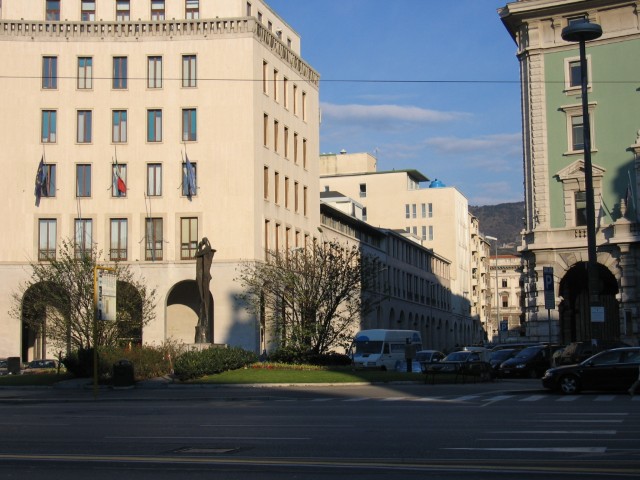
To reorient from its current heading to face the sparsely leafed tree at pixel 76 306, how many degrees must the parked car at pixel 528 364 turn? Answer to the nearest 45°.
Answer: approximately 45° to its right

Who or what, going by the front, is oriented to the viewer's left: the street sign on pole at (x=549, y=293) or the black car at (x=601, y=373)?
the black car

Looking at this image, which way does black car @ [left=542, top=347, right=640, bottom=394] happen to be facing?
to the viewer's left

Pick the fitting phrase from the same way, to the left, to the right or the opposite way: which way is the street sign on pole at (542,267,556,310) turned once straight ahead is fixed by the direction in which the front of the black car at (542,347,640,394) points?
to the left

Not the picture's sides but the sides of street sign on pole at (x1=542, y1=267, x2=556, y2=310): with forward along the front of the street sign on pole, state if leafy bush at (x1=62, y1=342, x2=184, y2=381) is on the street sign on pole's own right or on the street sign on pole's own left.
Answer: on the street sign on pole's own right

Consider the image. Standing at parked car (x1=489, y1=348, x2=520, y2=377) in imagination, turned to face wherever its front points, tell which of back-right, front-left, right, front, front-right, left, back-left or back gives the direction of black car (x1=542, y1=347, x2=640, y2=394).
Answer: front-left

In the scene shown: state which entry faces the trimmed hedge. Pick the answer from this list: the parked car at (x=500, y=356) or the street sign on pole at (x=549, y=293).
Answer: the parked car

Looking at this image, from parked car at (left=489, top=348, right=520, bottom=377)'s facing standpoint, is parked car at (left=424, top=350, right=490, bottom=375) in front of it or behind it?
in front

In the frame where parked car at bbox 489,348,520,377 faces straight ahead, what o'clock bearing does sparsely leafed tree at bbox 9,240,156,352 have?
The sparsely leafed tree is roughly at 1 o'clock from the parked car.

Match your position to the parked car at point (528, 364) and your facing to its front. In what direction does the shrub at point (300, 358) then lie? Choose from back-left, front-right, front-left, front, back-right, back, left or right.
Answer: front-right

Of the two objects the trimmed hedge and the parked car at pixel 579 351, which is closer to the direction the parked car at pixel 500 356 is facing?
the trimmed hedge

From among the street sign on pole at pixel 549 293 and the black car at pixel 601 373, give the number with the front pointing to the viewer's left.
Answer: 1

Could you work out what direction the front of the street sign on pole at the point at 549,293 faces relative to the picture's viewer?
facing the viewer

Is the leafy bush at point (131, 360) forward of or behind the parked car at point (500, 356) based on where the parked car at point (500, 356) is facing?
forward

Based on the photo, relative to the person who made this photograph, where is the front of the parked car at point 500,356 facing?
facing the viewer and to the left of the viewer

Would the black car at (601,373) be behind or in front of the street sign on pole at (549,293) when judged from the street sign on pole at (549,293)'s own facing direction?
in front

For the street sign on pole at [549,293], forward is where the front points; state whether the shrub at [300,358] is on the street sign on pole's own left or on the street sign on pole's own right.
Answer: on the street sign on pole's own right
